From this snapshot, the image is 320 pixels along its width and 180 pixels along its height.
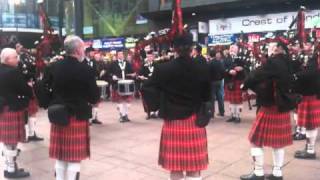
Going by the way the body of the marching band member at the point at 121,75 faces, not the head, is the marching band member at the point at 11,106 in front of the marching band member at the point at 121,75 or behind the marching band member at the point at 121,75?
in front

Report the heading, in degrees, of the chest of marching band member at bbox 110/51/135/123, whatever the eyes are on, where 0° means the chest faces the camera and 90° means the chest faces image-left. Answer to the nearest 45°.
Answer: approximately 0°

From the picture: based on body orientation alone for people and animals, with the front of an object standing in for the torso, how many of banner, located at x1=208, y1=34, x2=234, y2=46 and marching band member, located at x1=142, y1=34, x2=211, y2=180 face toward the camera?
1

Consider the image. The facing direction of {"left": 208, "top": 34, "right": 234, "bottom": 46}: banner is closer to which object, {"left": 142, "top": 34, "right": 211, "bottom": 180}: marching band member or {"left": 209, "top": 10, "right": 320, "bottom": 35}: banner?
the marching band member

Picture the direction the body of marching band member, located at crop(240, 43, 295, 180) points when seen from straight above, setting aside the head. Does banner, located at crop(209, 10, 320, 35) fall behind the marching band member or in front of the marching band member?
in front

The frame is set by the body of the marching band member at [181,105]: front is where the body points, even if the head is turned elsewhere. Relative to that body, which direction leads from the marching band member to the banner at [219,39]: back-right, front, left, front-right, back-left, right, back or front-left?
front

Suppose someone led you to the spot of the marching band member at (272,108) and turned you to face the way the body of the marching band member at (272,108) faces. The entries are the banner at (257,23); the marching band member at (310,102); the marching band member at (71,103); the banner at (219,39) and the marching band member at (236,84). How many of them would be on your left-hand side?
1

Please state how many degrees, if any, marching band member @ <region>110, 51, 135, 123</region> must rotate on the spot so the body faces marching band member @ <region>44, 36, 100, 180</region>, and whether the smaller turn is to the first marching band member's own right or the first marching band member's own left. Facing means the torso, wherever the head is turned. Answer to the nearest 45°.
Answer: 0° — they already face them

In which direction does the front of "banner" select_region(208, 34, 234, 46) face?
toward the camera

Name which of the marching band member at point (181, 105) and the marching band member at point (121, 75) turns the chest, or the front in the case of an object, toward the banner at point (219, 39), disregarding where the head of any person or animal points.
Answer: the marching band member at point (181, 105)

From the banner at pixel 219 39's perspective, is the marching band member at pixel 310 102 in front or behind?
in front

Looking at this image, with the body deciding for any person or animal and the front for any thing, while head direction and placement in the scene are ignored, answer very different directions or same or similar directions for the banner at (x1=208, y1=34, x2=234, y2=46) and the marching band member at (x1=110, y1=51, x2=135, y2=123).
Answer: same or similar directions

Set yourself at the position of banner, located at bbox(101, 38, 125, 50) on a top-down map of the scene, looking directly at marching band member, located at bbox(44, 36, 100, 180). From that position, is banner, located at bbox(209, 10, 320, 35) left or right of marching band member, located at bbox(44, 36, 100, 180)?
left

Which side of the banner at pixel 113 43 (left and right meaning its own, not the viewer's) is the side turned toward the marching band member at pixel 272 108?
front
